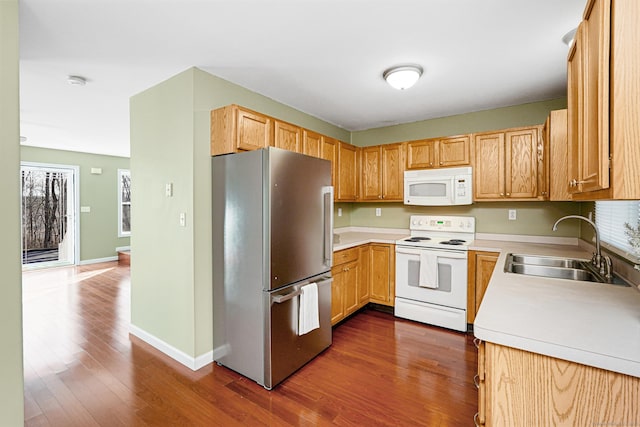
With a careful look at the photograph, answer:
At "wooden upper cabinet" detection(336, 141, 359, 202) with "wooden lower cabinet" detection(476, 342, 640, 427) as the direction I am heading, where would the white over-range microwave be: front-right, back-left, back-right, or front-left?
front-left

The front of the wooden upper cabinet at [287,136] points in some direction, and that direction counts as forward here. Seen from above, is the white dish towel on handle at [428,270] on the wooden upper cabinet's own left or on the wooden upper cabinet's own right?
on the wooden upper cabinet's own left

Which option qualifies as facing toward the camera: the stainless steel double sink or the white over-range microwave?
the white over-range microwave

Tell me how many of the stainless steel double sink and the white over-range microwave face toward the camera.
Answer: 1

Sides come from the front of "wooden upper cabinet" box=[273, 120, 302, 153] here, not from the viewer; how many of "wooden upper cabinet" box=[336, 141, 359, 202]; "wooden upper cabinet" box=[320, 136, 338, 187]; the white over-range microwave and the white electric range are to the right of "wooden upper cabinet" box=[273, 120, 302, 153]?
0

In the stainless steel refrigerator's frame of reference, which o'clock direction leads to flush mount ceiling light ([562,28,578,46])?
The flush mount ceiling light is roughly at 11 o'clock from the stainless steel refrigerator.

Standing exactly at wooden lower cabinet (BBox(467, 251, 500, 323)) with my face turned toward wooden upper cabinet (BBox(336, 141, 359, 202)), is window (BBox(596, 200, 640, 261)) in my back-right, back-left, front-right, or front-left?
back-left

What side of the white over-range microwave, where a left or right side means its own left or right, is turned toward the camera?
front

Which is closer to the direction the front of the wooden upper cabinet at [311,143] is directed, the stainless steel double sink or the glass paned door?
the stainless steel double sink

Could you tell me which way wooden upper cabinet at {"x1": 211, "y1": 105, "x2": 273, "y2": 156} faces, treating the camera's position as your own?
facing the viewer and to the right of the viewer

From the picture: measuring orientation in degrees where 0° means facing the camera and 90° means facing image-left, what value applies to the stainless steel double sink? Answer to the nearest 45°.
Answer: approximately 90°

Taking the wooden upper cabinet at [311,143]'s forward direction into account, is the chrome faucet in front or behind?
in front

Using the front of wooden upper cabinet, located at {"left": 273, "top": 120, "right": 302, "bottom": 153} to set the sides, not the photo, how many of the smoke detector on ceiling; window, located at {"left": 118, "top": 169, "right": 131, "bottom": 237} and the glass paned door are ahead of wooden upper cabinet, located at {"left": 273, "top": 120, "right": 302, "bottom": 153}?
0

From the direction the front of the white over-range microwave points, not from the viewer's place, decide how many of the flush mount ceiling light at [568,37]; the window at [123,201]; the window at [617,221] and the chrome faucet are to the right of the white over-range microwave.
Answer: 1

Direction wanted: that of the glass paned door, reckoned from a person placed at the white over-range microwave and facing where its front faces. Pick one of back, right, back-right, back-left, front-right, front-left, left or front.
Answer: right

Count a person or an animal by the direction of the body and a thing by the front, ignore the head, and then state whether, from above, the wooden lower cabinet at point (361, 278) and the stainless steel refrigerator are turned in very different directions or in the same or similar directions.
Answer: same or similar directions

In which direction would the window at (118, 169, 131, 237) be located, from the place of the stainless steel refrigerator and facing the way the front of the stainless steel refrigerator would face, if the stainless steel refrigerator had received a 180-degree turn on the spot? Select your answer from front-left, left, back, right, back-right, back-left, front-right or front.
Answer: front

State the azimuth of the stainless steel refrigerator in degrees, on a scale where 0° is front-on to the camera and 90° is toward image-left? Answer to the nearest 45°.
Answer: approximately 315°

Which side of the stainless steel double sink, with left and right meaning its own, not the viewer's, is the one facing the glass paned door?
front

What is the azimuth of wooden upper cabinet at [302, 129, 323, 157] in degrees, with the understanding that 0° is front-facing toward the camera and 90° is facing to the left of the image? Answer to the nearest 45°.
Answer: approximately 315°

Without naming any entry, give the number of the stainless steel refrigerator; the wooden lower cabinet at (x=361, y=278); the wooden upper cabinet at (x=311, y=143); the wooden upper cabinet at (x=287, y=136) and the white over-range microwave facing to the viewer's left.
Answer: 0
